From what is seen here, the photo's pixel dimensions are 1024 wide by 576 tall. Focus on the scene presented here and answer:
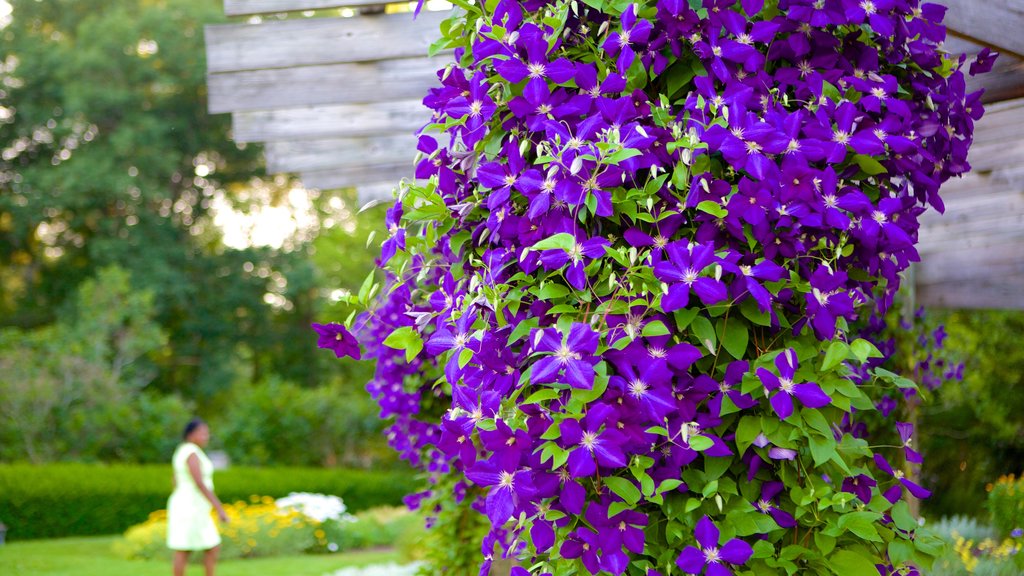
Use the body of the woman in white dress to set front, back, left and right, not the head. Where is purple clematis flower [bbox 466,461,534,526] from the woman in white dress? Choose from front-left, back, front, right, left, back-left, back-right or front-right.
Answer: right

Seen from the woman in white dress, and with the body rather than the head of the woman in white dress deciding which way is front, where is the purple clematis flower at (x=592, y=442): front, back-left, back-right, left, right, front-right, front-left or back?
right

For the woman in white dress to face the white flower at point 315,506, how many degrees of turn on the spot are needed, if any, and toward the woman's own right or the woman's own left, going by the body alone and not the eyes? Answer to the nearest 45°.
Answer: approximately 90° to the woman's own left

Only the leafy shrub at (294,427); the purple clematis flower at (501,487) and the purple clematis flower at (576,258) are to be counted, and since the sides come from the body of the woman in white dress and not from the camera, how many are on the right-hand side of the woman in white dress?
2

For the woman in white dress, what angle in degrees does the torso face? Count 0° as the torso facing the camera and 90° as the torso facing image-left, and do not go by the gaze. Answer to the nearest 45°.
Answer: approximately 270°

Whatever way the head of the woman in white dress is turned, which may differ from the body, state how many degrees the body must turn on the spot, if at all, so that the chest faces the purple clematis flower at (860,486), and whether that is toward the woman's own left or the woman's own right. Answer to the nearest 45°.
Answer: approximately 90° to the woman's own right

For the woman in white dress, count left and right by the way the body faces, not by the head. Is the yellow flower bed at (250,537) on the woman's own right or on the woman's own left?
on the woman's own left

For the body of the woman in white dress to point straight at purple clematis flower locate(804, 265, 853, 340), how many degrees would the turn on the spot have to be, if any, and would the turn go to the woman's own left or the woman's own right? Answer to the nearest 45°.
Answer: approximately 90° to the woman's own right

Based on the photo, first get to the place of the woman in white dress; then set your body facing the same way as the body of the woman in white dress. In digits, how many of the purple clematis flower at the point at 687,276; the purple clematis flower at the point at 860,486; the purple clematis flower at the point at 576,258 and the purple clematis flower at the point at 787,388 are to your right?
4

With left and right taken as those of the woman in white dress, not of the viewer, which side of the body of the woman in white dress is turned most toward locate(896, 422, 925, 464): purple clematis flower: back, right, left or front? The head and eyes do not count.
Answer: right

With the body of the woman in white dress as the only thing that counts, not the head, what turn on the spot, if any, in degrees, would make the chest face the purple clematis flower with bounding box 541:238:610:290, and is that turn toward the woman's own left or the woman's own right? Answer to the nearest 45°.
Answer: approximately 90° to the woman's own right

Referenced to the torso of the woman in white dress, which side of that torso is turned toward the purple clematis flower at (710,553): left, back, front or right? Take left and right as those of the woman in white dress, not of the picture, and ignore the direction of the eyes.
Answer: right

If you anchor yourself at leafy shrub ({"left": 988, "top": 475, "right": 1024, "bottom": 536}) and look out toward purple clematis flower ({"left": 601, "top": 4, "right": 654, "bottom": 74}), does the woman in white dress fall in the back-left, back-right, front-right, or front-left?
front-right
